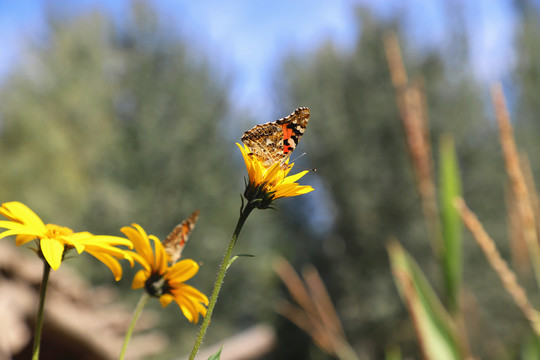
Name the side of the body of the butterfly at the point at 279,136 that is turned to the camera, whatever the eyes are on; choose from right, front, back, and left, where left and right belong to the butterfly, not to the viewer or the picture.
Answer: right

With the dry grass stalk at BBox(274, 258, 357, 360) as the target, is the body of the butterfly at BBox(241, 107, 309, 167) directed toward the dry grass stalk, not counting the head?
no

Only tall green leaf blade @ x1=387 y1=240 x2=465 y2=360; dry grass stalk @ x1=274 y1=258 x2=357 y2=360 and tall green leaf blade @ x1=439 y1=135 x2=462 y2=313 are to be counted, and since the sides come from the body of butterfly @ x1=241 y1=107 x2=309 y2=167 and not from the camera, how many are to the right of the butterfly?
0

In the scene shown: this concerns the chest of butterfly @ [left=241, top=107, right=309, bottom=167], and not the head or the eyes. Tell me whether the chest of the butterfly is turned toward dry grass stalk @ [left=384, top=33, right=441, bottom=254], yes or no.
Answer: no

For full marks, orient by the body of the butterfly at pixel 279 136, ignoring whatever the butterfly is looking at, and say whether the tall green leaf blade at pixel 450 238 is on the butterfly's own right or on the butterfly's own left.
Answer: on the butterfly's own left
